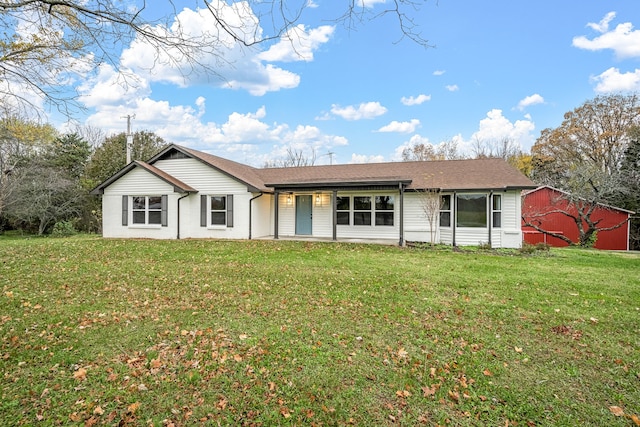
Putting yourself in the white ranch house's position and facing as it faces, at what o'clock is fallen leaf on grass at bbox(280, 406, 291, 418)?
The fallen leaf on grass is roughly at 12 o'clock from the white ranch house.

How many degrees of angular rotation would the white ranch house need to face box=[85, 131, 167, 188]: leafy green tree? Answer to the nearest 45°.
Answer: approximately 135° to its right

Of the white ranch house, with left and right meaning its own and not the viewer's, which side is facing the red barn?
left

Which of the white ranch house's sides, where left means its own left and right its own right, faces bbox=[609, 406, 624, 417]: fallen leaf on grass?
front

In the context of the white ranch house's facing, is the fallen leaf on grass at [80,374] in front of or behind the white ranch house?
in front

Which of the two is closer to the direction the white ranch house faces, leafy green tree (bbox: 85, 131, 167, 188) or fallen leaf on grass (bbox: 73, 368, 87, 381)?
the fallen leaf on grass

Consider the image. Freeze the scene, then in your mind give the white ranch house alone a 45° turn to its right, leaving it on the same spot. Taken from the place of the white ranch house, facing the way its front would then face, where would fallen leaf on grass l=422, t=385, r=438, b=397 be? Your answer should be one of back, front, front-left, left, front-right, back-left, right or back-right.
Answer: front-left

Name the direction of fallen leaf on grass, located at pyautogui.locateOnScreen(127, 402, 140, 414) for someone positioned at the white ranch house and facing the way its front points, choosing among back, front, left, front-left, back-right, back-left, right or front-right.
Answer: front

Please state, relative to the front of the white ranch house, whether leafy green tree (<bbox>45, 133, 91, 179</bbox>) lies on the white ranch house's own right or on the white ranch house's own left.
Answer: on the white ranch house's own right

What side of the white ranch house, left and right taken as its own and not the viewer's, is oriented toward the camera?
front
